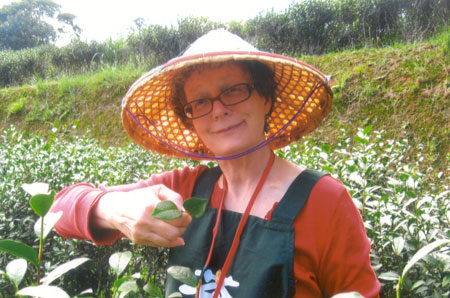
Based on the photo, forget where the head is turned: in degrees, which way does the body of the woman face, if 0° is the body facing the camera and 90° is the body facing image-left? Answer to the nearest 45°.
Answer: approximately 45°

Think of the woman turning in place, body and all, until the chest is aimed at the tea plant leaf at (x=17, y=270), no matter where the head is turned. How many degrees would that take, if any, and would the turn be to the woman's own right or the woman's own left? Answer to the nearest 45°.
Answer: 0° — they already face it

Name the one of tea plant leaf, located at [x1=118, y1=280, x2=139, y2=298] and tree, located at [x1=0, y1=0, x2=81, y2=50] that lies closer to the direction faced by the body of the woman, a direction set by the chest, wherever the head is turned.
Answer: the tea plant leaf
